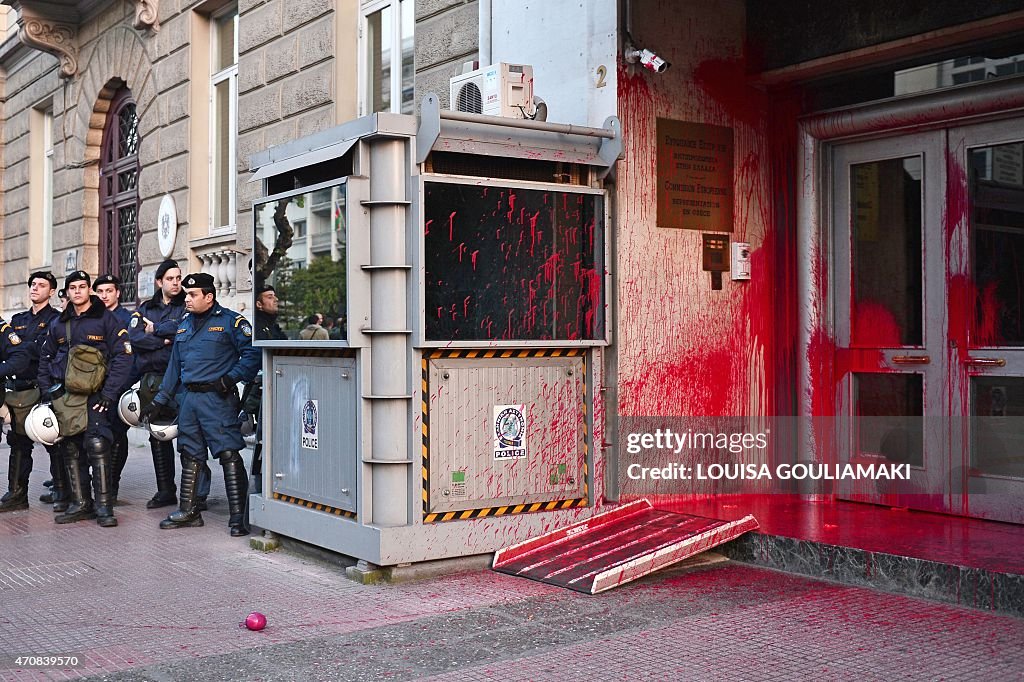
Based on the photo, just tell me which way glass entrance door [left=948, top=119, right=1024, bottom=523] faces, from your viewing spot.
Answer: facing the viewer and to the left of the viewer

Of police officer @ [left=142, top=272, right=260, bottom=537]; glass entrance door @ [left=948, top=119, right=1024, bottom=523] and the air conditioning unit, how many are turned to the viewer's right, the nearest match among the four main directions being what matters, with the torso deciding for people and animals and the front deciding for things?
0

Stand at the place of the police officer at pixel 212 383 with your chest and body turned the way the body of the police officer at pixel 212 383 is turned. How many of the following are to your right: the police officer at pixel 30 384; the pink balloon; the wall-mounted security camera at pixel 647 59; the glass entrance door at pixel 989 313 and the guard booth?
1

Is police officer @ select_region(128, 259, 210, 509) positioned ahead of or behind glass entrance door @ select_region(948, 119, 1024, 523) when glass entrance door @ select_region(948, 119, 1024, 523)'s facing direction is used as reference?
ahead

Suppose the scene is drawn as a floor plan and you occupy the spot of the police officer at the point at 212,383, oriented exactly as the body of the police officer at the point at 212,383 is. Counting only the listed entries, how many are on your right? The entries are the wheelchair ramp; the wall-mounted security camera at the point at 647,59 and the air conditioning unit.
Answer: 0

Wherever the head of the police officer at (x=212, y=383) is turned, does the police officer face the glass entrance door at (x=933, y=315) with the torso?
no

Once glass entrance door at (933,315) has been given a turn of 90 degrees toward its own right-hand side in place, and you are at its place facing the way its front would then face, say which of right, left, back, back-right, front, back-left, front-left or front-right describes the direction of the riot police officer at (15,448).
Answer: front-left

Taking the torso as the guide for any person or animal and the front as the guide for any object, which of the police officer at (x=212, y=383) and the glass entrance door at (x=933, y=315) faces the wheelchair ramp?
the glass entrance door

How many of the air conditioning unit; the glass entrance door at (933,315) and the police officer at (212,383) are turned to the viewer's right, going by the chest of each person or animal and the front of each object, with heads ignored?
0

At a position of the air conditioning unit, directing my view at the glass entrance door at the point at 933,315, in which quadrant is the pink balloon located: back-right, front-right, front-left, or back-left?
back-right

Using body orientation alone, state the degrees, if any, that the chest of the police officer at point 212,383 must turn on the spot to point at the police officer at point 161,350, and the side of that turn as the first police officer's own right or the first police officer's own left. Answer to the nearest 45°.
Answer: approximately 135° to the first police officer's own right

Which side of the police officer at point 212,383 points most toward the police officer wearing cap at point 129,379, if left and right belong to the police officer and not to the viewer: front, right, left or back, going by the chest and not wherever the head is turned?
right

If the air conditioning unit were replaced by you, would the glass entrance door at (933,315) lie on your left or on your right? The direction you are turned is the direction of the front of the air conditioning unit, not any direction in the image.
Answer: on your left

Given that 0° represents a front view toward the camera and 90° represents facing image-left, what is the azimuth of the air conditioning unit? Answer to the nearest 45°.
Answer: approximately 45°

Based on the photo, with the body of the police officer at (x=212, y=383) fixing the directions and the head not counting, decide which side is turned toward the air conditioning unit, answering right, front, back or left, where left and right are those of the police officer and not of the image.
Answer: left

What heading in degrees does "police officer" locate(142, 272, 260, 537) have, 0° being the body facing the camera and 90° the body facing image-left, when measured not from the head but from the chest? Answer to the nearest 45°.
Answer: approximately 45°

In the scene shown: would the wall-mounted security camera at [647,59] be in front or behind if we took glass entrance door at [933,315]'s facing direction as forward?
in front

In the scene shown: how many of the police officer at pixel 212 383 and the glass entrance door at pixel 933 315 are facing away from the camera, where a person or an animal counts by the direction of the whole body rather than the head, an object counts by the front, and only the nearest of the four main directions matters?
0
